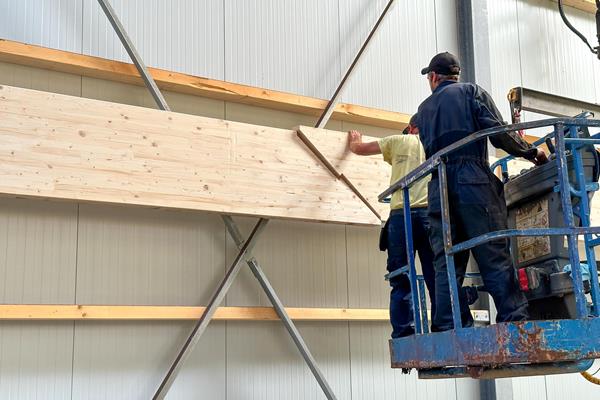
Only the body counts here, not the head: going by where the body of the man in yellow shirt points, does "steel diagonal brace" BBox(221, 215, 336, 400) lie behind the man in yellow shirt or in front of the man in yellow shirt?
in front

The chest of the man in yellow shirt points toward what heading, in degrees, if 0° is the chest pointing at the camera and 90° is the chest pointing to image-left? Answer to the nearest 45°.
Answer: approximately 180°

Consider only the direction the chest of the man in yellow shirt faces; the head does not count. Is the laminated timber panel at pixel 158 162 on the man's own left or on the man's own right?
on the man's own left

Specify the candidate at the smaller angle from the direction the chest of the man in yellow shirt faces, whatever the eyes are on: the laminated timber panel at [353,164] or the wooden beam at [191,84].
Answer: the laminated timber panel

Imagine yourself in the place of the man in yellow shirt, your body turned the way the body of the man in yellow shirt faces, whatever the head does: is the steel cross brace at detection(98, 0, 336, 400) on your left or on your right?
on your left
